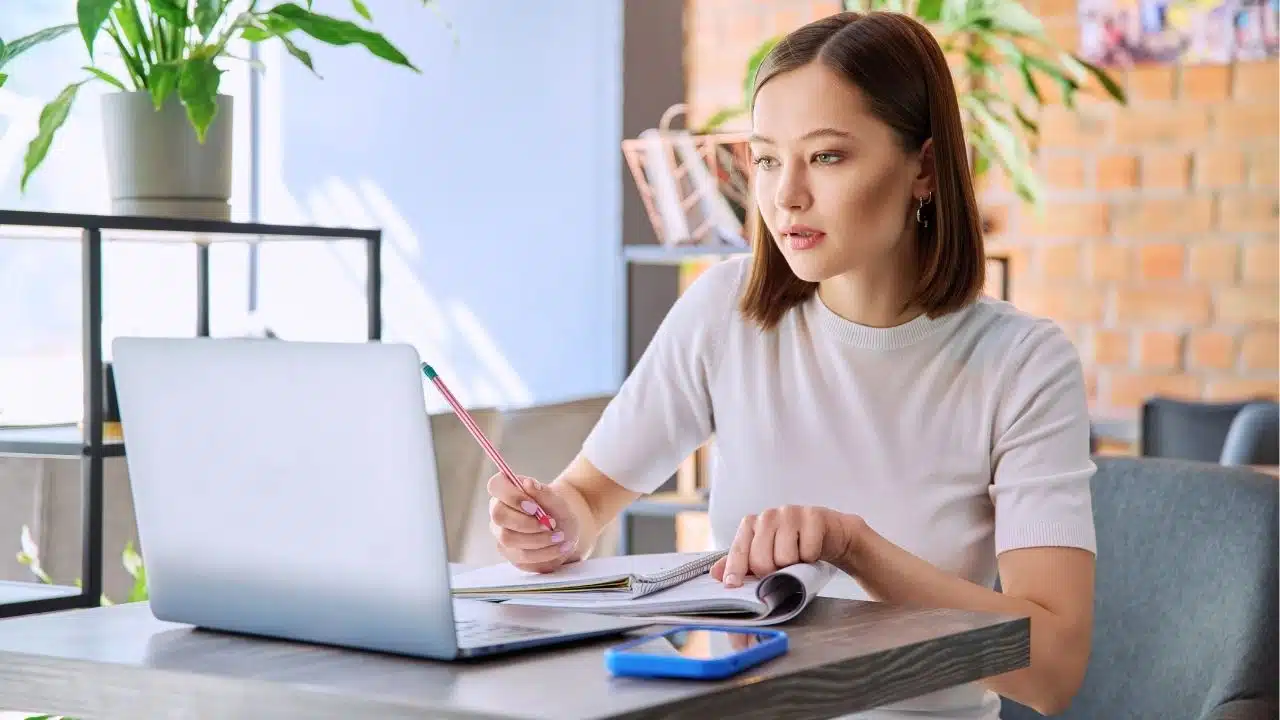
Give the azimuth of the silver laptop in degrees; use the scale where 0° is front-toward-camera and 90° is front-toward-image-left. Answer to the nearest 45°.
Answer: approximately 225°

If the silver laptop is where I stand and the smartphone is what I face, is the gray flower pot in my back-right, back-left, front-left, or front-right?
back-left

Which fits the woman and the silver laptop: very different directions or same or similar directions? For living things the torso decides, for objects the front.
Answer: very different directions

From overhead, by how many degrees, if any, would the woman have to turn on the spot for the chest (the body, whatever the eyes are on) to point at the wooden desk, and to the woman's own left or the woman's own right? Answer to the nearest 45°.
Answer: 0° — they already face it

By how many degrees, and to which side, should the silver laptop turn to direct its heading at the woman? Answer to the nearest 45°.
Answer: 0° — it already faces them

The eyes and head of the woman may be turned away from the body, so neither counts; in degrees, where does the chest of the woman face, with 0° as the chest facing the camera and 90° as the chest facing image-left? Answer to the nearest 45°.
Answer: approximately 45°

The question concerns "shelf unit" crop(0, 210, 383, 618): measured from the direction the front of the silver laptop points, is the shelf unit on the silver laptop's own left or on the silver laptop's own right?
on the silver laptop's own left

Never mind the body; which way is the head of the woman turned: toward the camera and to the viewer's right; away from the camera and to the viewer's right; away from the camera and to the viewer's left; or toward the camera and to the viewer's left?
toward the camera and to the viewer's left

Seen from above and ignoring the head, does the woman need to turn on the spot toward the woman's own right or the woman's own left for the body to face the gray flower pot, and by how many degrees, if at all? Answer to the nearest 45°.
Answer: approximately 90° to the woman's own right
